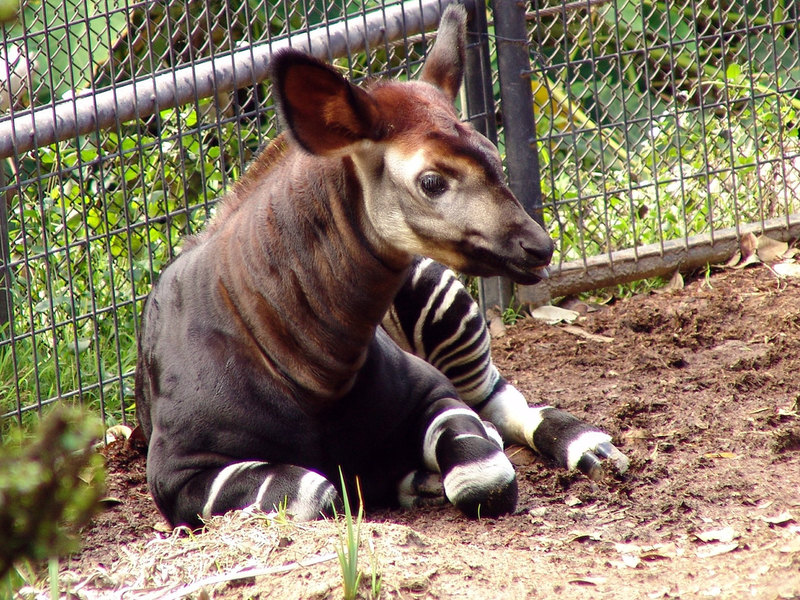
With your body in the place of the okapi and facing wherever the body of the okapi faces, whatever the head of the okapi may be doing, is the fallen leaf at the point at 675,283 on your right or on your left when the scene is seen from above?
on your left

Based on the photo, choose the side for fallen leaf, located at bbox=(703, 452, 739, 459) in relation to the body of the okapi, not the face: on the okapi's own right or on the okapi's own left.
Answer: on the okapi's own left

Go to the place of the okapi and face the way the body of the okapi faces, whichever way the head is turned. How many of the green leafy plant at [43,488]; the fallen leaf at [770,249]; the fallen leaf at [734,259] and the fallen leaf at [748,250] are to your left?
3

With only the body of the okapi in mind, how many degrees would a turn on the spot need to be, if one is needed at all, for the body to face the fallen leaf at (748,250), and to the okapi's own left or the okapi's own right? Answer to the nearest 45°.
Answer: approximately 90° to the okapi's own left

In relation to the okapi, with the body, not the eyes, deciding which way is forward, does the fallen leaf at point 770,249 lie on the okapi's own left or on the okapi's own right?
on the okapi's own left

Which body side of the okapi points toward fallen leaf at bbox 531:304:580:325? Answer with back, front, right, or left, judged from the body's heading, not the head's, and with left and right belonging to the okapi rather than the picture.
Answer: left

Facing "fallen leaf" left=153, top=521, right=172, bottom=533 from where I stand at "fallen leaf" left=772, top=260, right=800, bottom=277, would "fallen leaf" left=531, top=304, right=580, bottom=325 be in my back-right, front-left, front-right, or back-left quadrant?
front-right

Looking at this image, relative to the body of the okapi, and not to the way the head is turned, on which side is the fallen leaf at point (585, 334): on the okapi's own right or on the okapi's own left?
on the okapi's own left

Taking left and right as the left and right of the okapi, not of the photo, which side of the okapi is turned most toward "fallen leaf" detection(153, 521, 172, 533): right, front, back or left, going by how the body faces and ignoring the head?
right

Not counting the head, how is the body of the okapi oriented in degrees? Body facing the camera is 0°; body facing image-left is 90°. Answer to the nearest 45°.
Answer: approximately 315°

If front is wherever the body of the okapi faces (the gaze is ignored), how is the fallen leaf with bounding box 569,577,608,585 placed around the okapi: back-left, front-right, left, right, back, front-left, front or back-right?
front
